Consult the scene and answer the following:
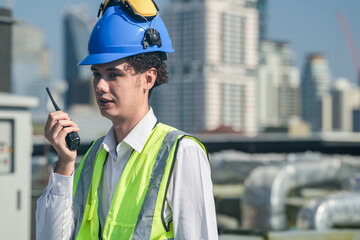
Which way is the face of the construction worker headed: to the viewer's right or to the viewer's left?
to the viewer's left

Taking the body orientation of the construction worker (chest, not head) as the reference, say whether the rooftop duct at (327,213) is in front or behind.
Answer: behind

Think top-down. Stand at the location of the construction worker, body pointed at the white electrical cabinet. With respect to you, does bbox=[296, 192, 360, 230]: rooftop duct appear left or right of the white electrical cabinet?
right

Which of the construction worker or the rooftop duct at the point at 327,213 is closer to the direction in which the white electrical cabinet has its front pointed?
the construction worker

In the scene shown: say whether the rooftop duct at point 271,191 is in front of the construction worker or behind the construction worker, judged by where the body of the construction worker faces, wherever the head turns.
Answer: behind

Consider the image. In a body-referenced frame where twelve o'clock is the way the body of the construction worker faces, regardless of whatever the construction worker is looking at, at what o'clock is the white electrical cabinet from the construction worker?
The white electrical cabinet is roughly at 4 o'clock from the construction worker.

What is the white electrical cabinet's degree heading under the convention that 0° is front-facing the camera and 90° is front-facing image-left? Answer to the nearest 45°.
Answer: approximately 0°

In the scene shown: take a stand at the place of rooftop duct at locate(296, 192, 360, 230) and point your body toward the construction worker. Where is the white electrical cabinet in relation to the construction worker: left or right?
right

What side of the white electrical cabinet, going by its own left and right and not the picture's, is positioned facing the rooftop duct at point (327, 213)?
left
